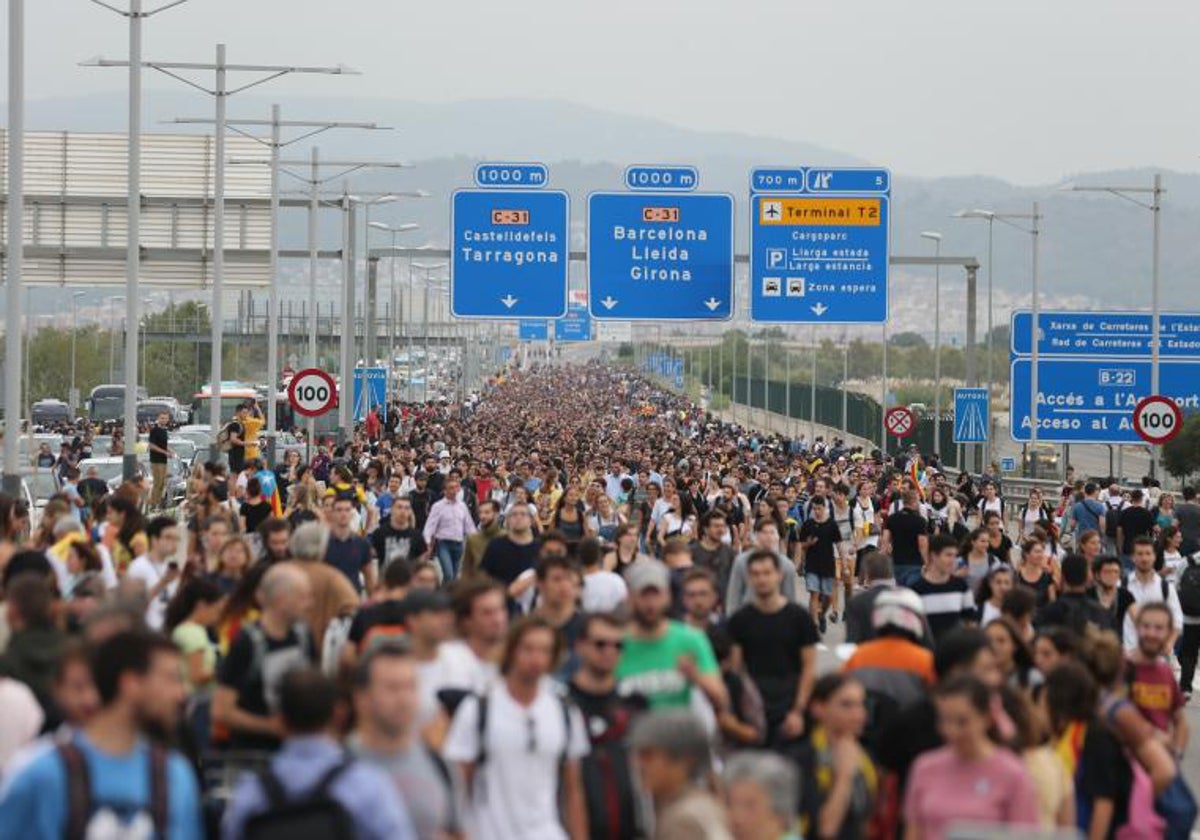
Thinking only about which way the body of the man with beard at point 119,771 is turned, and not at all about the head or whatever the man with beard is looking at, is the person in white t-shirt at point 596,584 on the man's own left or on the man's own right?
on the man's own left

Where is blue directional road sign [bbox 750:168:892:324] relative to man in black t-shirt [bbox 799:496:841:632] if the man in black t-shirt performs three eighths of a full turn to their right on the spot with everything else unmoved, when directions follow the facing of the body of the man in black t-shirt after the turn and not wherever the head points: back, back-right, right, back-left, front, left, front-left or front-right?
front-right

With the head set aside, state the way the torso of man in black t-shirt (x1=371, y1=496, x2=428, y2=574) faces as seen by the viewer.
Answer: toward the camera

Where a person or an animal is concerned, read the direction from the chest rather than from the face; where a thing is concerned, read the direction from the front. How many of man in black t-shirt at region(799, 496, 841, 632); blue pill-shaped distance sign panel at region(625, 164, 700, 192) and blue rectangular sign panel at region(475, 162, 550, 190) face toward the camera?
3

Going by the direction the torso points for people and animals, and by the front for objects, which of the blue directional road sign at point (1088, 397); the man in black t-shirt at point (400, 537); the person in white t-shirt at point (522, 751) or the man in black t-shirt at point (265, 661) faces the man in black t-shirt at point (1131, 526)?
the blue directional road sign

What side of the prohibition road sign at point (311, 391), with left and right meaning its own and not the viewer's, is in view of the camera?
front

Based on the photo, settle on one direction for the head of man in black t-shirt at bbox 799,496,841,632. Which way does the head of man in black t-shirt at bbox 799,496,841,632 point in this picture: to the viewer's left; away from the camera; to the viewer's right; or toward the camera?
toward the camera

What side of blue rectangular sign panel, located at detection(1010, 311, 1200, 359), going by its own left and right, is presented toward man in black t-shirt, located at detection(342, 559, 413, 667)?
front

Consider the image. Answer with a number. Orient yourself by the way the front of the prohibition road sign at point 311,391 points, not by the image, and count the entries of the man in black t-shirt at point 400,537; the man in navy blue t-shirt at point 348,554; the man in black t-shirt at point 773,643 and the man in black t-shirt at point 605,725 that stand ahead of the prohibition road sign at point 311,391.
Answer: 4

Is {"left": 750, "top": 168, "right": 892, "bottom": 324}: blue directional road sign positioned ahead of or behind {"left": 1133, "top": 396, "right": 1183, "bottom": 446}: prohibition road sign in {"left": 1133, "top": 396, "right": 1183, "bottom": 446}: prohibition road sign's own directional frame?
behind

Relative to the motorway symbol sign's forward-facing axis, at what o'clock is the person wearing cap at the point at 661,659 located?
The person wearing cap is roughly at 12 o'clock from the motorway symbol sign.

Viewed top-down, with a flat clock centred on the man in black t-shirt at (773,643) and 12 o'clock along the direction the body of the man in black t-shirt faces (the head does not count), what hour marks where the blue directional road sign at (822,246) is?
The blue directional road sign is roughly at 6 o'clock from the man in black t-shirt.

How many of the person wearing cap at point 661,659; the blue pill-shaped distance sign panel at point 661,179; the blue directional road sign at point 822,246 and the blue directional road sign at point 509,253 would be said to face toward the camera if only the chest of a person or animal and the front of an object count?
4

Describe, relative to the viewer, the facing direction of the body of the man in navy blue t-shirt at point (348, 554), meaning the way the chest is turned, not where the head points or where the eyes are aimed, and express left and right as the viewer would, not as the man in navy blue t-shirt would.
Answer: facing the viewer

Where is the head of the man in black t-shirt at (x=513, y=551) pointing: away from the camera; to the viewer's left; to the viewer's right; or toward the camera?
toward the camera

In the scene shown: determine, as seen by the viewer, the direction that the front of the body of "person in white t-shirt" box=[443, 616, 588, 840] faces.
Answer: toward the camera

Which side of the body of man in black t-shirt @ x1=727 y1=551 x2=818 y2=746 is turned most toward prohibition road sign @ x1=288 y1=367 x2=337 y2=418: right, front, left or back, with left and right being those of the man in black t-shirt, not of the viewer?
back

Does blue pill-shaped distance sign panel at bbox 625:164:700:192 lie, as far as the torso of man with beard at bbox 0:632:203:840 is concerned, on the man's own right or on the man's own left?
on the man's own left

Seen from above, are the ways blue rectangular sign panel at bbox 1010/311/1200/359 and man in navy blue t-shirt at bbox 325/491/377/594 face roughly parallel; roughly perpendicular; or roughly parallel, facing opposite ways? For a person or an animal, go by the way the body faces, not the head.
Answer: roughly parallel

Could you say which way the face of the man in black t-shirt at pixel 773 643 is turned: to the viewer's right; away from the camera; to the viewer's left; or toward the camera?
toward the camera
